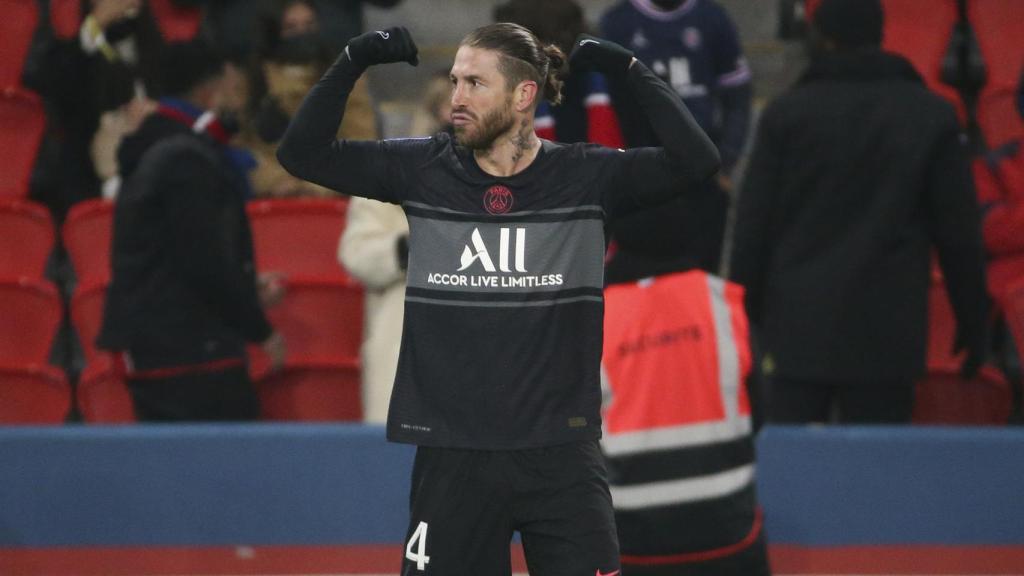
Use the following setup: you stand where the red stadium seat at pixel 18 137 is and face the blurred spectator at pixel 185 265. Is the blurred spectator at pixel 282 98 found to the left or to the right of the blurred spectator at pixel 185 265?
left

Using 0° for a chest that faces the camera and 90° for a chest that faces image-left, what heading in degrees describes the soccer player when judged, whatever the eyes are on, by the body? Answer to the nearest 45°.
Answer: approximately 0°

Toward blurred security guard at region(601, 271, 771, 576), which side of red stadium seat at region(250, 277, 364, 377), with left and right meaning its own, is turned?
front

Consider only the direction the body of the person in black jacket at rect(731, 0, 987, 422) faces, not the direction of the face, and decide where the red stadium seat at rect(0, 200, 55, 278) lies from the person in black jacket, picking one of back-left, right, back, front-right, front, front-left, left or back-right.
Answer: left

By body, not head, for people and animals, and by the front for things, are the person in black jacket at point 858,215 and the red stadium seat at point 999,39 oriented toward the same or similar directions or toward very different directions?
very different directions

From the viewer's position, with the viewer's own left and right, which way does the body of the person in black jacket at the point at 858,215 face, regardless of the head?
facing away from the viewer

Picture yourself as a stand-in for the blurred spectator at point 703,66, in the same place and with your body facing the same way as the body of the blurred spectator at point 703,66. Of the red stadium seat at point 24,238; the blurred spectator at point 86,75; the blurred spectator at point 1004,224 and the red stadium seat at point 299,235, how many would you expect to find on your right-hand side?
3

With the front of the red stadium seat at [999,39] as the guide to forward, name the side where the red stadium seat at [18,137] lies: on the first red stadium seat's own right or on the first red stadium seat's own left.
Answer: on the first red stadium seat's own right

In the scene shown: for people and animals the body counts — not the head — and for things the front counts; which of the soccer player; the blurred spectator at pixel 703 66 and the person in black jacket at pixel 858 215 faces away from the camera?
the person in black jacket
